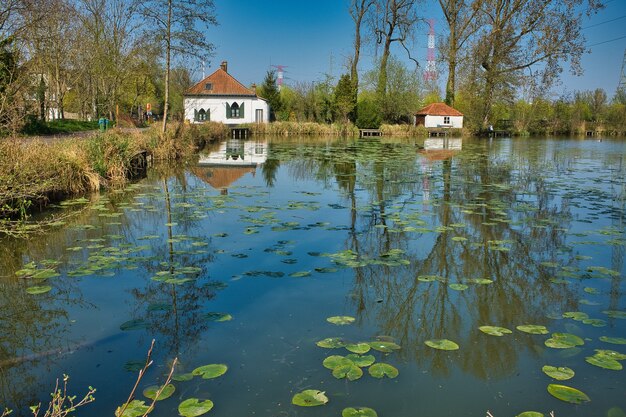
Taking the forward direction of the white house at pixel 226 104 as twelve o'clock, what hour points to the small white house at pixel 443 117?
The small white house is roughly at 9 o'clock from the white house.

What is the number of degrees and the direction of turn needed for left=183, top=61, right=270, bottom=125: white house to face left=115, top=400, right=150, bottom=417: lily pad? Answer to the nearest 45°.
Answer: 0° — it already faces it

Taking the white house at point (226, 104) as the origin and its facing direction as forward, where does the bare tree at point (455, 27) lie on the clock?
The bare tree is roughly at 10 o'clock from the white house.

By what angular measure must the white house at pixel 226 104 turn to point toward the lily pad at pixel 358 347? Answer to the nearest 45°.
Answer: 0° — it already faces it

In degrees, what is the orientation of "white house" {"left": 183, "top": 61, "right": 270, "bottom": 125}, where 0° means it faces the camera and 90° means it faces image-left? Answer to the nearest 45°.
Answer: approximately 0°

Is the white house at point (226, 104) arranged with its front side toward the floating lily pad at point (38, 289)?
yes

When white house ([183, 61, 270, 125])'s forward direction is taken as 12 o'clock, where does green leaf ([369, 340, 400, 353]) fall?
The green leaf is roughly at 12 o'clock from the white house.

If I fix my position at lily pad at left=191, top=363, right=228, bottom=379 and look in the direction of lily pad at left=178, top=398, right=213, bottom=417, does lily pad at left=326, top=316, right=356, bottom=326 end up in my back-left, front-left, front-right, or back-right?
back-left

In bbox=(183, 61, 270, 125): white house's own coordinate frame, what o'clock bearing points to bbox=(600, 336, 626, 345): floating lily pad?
The floating lily pad is roughly at 12 o'clock from the white house.

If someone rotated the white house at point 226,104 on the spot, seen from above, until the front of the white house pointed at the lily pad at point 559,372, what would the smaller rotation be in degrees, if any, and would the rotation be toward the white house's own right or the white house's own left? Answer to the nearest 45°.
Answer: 0° — it already faces it

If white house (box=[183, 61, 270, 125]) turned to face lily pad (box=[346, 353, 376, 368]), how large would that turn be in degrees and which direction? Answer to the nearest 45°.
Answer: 0° — it already faces it
